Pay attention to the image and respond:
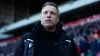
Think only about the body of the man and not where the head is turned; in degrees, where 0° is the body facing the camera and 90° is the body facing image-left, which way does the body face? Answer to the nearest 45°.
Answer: approximately 0°
